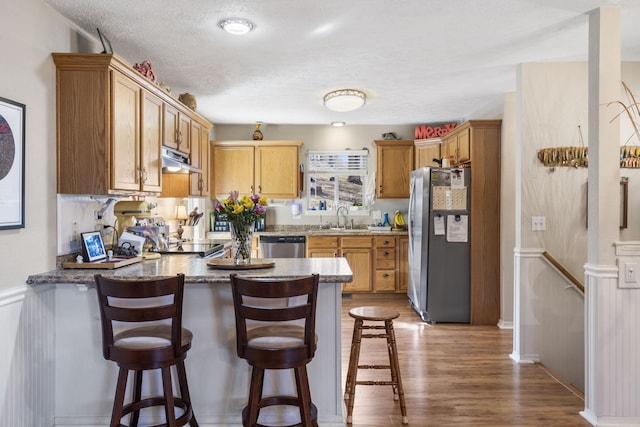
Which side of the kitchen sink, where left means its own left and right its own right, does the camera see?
front

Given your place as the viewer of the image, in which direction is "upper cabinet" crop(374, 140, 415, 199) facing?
facing the viewer

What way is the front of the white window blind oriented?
toward the camera

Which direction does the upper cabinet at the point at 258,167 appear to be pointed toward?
toward the camera

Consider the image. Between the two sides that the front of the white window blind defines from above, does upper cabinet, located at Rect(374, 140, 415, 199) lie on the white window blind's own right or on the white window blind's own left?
on the white window blind's own left

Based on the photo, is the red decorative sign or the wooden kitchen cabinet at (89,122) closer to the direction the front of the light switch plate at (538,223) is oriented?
the wooden kitchen cabinet

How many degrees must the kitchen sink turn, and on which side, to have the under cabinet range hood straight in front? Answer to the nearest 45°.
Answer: approximately 45° to its right

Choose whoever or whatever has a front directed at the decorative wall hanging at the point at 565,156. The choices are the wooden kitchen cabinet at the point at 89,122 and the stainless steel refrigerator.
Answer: the wooden kitchen cabinet
